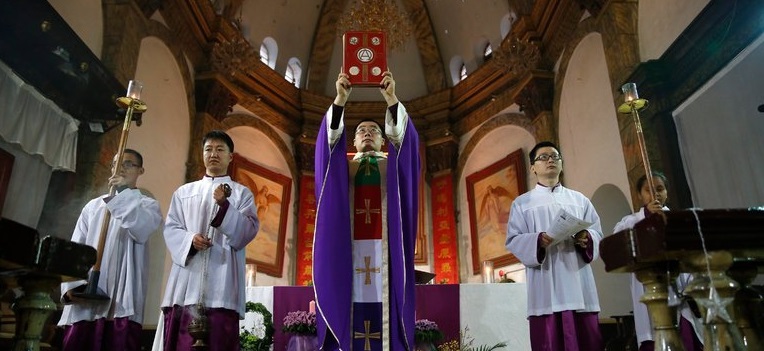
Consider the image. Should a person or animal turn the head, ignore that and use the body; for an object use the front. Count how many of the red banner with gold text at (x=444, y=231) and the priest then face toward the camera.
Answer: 2

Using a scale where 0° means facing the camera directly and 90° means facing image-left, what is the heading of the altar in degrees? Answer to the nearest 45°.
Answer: approximately 0°

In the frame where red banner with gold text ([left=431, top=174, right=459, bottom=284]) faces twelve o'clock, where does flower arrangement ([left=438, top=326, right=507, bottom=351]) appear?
The flower arrangement is roughly at 12 o'clock from the red banner with gold text.

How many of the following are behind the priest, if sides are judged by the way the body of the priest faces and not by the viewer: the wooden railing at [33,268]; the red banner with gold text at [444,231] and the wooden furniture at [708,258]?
1

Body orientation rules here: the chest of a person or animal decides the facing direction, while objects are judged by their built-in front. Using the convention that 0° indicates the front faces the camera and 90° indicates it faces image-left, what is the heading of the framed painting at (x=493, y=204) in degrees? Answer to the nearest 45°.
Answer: approximately 45°

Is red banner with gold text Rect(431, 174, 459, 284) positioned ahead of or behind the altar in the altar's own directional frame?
behind

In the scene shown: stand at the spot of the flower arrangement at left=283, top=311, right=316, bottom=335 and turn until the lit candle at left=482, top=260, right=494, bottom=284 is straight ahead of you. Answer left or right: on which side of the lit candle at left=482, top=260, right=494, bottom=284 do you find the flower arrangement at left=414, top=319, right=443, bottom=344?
right

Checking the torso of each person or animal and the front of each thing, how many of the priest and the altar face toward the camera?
2

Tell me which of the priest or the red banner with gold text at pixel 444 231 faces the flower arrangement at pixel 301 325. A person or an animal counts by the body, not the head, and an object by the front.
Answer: the red banner with gold text
